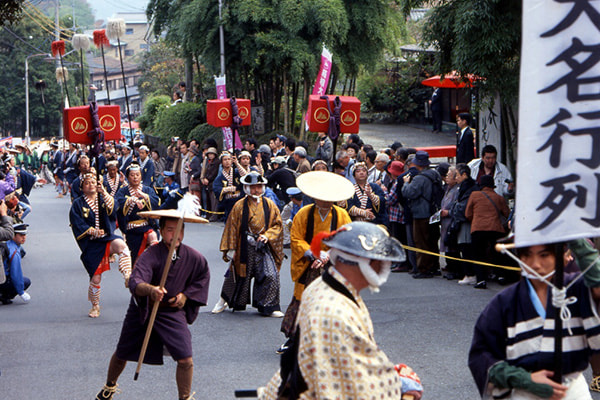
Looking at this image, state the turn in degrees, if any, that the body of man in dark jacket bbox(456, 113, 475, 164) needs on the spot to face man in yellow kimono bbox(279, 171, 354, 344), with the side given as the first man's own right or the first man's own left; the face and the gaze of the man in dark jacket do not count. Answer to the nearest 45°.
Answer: approximately 45° to the first man's own left

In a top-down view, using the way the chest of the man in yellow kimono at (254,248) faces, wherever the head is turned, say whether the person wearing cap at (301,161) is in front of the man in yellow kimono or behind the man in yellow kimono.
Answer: behind

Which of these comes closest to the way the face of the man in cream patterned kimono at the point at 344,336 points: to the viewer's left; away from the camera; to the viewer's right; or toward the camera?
to the viewer's right

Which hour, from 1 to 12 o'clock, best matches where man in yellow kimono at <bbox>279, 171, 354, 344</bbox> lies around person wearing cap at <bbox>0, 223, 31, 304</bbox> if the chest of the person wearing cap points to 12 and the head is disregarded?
The man in yellow kimono is roughly at 2 o'clock from the person wearing cap.

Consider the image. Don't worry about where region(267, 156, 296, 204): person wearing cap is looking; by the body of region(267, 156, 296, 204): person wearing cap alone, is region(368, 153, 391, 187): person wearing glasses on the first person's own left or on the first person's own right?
on the first person's own left

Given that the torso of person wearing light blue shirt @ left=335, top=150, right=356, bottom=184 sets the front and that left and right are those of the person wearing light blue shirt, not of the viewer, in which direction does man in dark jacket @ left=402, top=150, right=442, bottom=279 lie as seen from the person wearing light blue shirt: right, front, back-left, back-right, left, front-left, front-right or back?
left

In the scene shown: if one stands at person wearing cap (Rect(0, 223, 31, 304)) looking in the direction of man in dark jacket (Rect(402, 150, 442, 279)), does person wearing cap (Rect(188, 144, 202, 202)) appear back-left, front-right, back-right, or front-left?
front-left

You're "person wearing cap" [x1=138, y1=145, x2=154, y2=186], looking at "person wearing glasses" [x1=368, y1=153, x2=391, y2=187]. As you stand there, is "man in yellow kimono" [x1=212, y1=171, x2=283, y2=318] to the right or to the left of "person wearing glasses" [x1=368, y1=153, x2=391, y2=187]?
right

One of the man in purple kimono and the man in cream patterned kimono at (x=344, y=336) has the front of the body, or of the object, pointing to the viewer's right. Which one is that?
the man in cream patterned kimono

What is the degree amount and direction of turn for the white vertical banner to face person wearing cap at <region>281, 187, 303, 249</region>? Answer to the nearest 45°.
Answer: approximately 135° to its right

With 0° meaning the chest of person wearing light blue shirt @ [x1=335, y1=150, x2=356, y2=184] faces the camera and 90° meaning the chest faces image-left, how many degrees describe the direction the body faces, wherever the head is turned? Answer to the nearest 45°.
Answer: approximately 45°

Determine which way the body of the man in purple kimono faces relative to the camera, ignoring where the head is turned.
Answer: toward the camera
